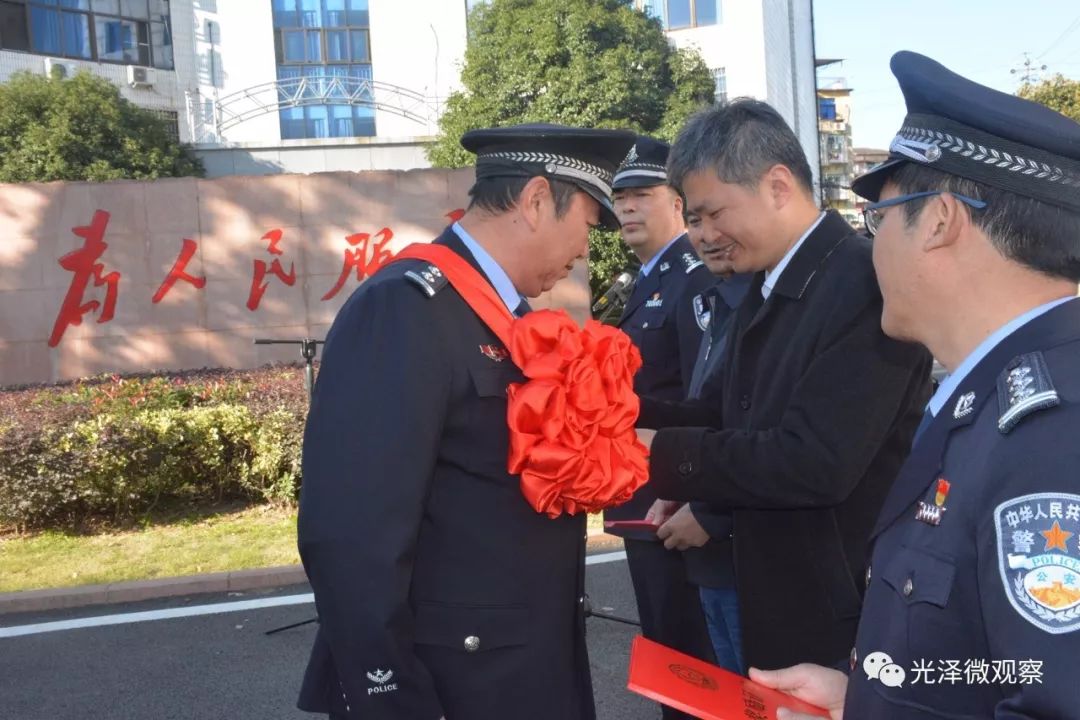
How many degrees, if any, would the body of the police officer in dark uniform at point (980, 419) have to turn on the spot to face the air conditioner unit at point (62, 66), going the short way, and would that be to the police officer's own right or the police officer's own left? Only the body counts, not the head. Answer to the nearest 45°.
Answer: approximately 45° to the police officer's own right

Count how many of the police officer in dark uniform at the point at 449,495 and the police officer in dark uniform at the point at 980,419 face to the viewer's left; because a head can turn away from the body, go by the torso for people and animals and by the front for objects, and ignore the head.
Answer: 1

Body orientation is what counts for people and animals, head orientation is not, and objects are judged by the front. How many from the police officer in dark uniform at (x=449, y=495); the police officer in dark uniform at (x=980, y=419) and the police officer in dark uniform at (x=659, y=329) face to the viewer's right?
1

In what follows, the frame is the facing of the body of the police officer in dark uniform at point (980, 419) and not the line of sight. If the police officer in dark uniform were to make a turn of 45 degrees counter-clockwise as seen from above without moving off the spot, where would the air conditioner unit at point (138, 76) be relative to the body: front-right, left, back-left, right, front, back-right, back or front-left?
right

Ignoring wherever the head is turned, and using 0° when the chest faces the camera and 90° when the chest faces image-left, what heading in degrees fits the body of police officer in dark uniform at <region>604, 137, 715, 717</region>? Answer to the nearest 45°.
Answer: approximately 45°

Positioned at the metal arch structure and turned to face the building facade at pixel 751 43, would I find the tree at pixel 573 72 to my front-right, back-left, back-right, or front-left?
front-right

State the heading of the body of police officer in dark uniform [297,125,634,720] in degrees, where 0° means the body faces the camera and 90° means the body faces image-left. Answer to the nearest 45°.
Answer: approximately 270°

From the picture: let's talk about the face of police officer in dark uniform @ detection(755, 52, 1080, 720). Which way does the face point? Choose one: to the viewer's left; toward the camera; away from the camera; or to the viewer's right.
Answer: to the viewer's left

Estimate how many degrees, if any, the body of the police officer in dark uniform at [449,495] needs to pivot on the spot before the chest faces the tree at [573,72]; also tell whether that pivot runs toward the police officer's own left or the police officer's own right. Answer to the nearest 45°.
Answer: approximately 90° to the police officer's own left

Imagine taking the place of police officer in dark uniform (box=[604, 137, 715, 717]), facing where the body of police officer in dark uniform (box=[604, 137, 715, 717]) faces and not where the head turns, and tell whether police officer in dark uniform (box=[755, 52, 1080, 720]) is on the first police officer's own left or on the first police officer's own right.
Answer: on the first police officer's own left

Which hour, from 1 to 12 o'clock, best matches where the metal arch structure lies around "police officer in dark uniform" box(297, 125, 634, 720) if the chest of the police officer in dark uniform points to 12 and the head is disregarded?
The metal arch structure is roughly at 9 o'clock from the police officer in dark uniform.

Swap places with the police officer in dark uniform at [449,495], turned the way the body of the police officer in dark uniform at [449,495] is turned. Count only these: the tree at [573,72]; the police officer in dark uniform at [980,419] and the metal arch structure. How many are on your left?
2

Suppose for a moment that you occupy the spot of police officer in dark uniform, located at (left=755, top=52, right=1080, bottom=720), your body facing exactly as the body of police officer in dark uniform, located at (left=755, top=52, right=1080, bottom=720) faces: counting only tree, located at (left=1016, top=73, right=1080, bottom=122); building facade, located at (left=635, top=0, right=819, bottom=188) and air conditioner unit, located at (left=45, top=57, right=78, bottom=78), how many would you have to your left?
0

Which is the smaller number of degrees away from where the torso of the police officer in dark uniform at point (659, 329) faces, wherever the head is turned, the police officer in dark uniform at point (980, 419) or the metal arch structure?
the police officer in dark uniform

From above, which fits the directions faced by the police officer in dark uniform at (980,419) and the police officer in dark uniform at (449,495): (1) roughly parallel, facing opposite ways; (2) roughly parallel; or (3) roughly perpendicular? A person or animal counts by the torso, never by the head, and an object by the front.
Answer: roughly parallel, facing opposite ways

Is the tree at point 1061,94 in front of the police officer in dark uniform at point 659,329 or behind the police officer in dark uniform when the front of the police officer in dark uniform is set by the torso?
behind

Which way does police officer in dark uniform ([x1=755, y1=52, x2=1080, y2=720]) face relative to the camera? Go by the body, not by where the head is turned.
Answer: to the viewer's left
